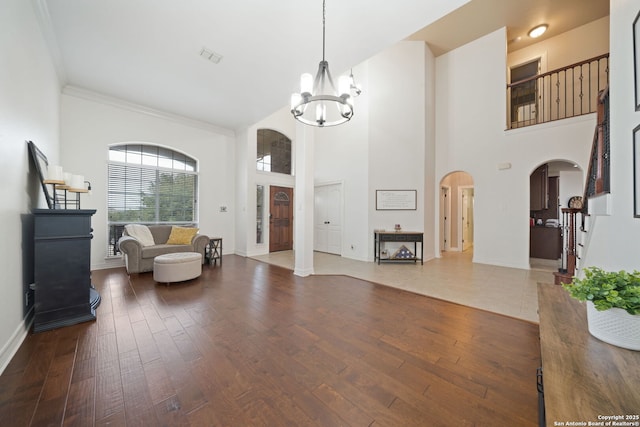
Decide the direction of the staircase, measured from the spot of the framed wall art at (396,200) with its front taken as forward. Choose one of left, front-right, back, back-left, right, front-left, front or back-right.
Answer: front-left

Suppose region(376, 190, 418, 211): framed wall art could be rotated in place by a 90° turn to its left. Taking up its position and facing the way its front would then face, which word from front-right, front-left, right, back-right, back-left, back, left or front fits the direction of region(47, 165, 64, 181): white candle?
back-right

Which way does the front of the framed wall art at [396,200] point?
toward the camera

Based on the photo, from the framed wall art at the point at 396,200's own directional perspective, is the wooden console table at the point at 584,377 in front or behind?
in front

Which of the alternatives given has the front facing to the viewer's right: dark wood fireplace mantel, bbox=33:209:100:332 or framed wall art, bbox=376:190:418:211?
the dark wood fireplace mantel

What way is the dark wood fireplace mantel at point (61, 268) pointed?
to the viewer's right

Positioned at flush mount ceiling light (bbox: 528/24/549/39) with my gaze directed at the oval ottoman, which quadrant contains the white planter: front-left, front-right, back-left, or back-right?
front-left

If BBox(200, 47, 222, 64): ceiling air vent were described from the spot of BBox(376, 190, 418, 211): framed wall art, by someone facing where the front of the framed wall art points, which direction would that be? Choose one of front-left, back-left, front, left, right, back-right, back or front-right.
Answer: front-right

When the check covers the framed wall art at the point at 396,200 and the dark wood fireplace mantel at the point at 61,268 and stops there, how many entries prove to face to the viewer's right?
1

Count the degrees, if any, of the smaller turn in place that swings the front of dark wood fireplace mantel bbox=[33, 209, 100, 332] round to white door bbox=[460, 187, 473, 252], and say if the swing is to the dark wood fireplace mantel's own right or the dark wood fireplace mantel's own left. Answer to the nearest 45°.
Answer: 0° — it already faces it

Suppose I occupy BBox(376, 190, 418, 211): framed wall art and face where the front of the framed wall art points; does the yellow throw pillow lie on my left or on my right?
on my right
